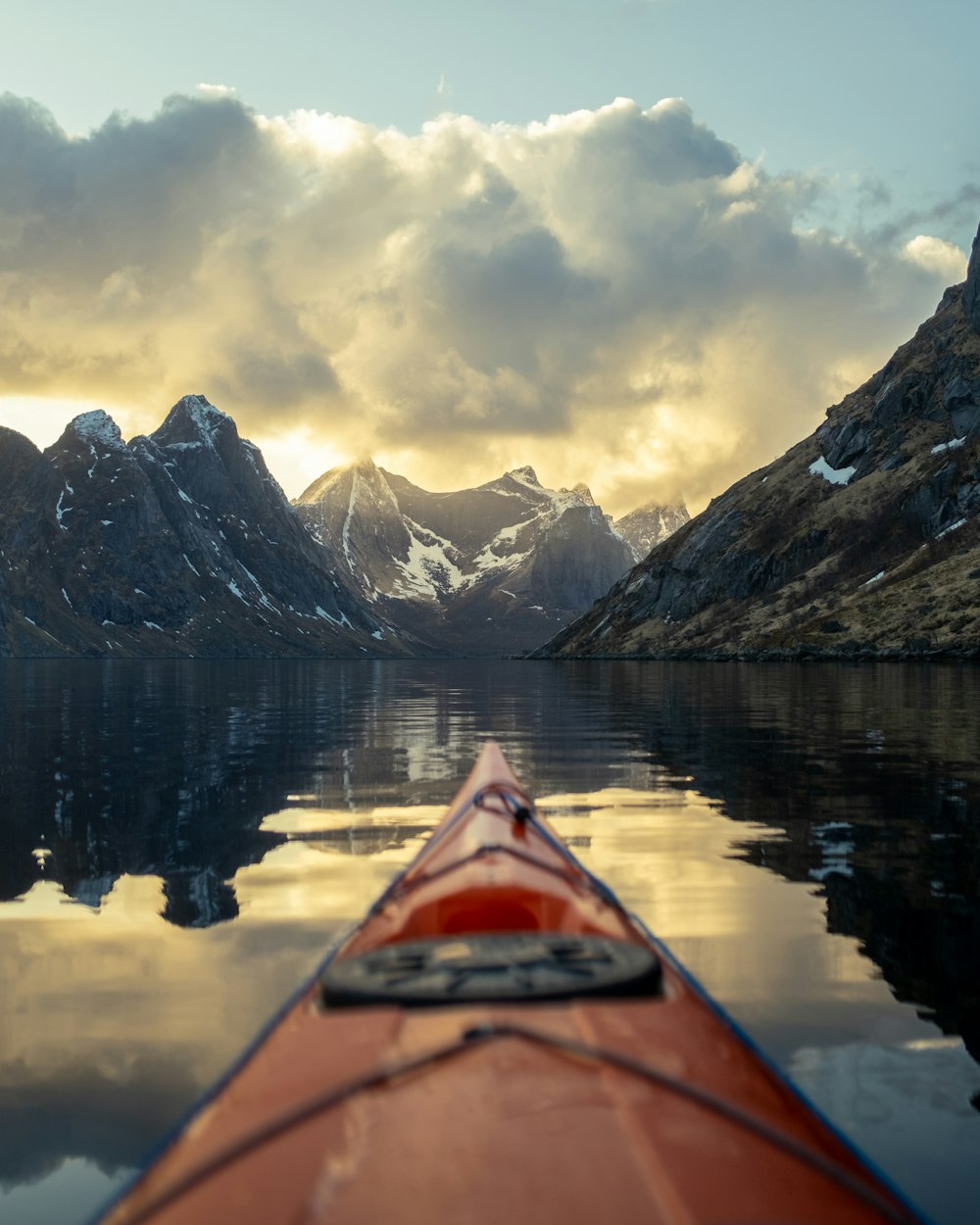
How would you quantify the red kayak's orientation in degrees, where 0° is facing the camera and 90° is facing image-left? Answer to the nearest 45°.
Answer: approximately 180°
